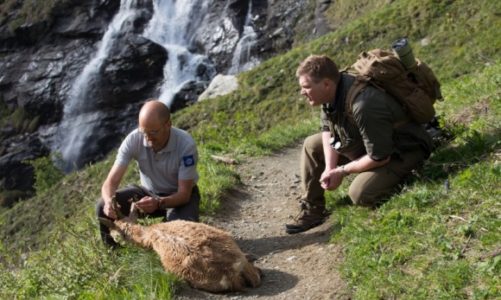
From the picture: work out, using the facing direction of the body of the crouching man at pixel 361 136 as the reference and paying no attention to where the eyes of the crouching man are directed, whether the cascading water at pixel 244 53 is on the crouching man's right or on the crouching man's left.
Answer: on the crouching man's right

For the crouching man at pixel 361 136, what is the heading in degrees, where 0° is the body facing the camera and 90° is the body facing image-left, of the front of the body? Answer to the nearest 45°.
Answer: approximately 90°

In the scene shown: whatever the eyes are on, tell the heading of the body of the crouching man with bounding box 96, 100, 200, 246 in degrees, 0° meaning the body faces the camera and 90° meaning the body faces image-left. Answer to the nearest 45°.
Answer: approximately 45°

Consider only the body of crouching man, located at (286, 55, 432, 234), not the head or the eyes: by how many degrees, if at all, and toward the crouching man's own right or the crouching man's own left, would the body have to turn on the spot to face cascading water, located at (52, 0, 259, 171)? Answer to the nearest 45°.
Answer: approximately 90° to the crouching man's own right

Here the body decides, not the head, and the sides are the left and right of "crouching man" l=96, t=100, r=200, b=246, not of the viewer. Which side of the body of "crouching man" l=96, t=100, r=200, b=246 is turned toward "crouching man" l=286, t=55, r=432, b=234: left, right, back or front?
left

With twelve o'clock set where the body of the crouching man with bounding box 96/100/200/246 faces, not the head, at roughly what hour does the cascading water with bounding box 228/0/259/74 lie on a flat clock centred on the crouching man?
The cascading water is roughly at 5 o'clock from the crouching man.

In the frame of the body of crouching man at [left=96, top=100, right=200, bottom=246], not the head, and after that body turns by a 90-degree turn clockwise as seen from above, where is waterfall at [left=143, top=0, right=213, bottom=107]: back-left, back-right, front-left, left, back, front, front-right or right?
front-right
